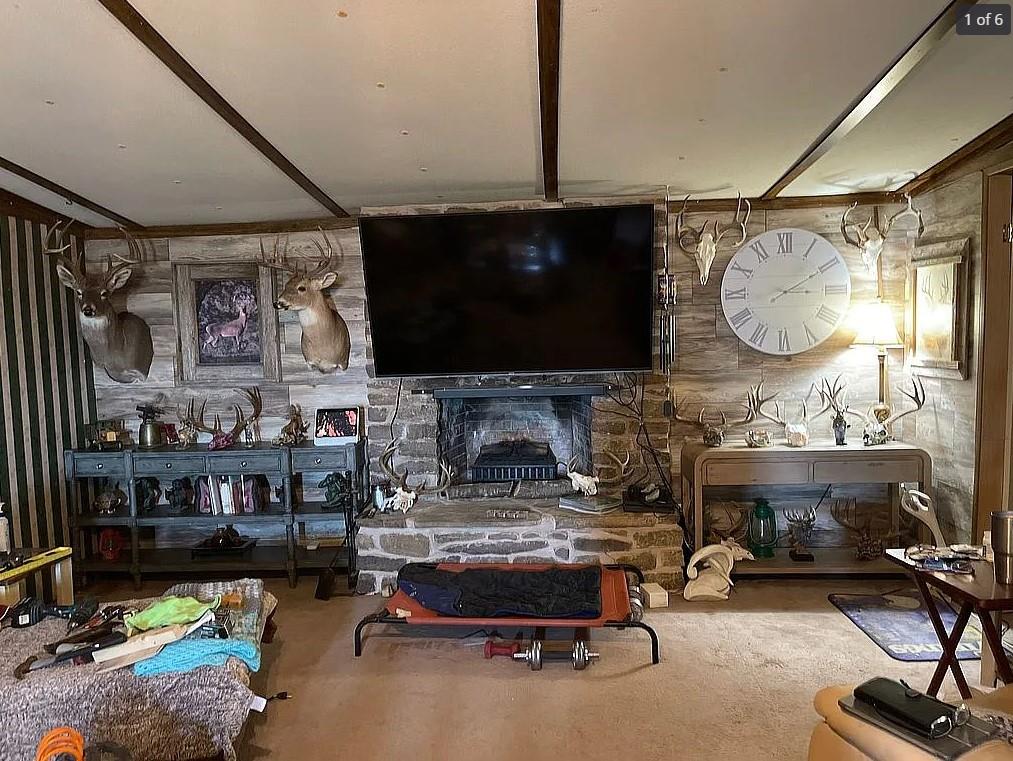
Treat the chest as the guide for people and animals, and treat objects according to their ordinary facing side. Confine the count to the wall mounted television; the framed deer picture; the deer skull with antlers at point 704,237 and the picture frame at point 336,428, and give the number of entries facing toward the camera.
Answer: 4

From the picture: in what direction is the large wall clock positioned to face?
toward the camera

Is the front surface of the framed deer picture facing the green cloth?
yes

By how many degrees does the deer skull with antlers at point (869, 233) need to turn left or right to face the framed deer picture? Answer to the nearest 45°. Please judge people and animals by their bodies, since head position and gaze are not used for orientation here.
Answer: approximately 45° to its right

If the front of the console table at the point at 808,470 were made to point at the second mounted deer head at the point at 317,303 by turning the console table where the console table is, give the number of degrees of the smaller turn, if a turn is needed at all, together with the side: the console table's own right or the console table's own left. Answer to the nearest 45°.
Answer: approximately 90° to the console table's own right

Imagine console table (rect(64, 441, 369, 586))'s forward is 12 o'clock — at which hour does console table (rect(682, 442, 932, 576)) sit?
console table (rect(682, 442, 932, 576)) is roughly at 10 o'clock from console table (rect(64, 441, 369, 586)).

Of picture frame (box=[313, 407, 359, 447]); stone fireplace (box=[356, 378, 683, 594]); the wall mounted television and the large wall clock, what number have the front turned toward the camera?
4

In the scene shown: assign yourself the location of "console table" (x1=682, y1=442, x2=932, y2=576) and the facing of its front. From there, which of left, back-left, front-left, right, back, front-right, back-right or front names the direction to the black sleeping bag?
front-right

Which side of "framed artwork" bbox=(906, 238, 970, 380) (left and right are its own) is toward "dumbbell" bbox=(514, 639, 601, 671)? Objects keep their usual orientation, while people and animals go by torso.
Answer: front

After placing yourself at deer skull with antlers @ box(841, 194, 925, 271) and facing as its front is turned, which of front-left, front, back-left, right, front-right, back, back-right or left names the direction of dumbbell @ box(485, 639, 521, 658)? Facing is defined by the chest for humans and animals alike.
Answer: front-right

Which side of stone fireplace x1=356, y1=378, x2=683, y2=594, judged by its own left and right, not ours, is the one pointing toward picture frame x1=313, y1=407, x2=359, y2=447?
right

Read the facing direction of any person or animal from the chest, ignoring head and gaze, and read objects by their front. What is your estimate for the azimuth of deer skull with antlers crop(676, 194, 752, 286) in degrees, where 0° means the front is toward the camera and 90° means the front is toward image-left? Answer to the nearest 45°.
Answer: approximately 0°

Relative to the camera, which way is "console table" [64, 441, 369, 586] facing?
toward the camera

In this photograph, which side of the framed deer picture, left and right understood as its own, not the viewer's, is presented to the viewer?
front
